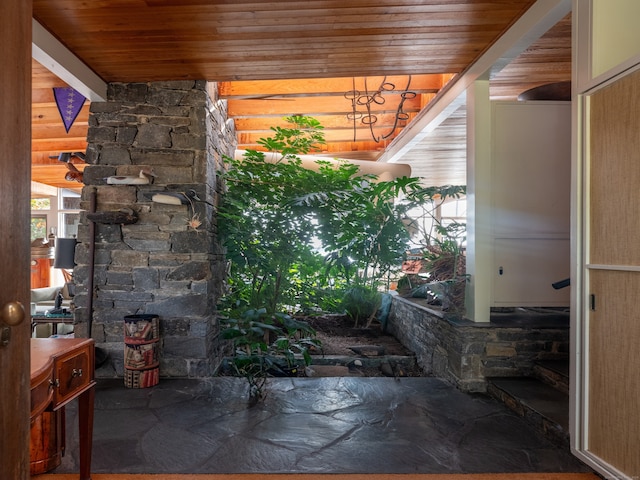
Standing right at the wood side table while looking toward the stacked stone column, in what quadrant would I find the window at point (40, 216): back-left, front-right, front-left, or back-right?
front-left

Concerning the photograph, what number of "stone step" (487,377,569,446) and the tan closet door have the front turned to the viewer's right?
0

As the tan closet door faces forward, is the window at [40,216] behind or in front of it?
in front

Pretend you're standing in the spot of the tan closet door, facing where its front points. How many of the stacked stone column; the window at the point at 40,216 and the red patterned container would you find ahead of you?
3

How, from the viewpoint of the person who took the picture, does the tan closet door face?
facing to the left of the viewer

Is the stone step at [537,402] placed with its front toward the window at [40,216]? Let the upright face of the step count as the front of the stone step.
no

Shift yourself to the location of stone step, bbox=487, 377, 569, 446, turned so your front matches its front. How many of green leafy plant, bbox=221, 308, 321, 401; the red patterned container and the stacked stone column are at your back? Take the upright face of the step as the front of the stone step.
0

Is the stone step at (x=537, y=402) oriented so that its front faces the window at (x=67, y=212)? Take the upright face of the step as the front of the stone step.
no

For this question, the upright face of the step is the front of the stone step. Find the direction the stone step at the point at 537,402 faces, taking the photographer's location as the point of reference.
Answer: facing the viewer and to the left of the viewer

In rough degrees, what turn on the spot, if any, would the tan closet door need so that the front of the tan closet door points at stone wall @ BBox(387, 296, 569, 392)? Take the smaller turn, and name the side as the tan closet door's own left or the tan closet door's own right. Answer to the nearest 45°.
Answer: approximately 45° to the tan closet door's own right

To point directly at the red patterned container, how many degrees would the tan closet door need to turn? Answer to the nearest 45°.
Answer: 0° — it already faces it

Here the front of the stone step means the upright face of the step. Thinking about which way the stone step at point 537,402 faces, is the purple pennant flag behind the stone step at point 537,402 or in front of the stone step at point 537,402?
in front
